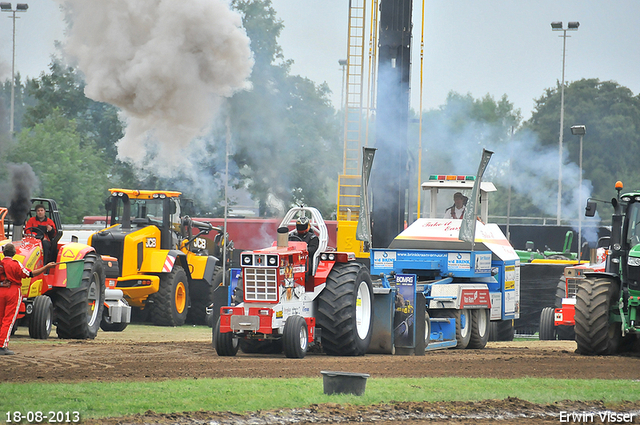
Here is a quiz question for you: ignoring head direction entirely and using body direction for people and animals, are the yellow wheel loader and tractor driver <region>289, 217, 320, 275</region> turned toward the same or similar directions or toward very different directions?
very different directions

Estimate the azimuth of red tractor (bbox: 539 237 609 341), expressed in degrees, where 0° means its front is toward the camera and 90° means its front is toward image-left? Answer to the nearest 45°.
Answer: approximately 45°

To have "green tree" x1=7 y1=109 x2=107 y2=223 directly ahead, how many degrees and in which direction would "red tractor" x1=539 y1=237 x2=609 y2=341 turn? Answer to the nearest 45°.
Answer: approximately 90° to its right

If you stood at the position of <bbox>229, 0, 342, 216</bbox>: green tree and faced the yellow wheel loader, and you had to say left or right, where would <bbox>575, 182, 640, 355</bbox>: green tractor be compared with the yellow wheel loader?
left

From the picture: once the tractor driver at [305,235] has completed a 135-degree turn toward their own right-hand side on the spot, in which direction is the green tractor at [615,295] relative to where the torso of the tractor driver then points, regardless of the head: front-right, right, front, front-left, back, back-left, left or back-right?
right

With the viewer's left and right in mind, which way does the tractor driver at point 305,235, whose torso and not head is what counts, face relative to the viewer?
facing the viewer and to the left of the viewer

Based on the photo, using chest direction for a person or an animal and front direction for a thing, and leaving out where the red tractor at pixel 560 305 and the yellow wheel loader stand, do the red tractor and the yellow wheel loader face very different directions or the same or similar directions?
very different directions

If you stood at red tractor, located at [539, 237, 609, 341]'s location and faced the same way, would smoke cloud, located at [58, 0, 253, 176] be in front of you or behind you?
in front

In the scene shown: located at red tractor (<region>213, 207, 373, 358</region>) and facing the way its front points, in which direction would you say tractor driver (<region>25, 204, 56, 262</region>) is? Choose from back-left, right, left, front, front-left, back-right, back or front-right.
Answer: right

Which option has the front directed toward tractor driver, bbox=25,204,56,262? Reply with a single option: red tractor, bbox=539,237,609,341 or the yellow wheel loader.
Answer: the red tractor

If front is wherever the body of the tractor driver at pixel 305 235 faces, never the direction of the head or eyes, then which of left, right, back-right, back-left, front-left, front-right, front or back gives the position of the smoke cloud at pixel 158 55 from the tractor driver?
right

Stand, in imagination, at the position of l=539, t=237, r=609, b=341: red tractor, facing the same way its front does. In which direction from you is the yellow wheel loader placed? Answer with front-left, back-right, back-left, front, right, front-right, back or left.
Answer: front-right
